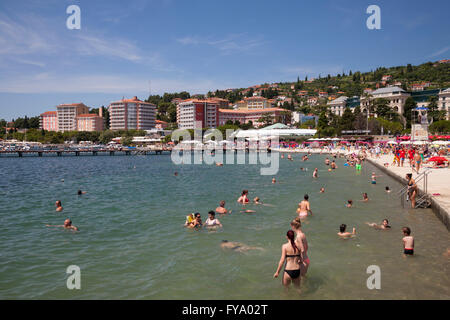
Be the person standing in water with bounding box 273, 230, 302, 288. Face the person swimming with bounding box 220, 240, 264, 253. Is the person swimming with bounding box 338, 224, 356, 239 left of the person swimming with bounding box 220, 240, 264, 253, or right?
right

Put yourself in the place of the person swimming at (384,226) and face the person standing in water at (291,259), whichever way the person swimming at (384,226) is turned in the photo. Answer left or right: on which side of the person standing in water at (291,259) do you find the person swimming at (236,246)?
right

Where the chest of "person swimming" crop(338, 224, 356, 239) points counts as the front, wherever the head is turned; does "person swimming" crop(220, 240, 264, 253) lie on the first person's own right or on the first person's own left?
on the first person's own left
